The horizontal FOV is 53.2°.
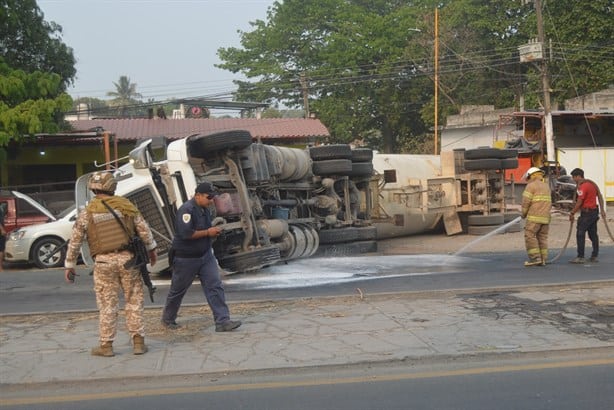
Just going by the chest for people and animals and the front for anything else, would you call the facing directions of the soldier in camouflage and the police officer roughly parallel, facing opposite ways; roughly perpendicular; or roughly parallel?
roughly perpendicular

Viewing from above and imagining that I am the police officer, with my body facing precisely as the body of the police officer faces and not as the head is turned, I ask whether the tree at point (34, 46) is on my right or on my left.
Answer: on my left

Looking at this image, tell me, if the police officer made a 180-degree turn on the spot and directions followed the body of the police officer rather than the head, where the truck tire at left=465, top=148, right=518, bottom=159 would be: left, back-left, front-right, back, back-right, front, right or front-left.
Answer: back-right

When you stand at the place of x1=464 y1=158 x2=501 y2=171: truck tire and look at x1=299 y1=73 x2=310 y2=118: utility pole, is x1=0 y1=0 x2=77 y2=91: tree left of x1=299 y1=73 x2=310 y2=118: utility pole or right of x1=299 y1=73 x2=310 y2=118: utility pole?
left

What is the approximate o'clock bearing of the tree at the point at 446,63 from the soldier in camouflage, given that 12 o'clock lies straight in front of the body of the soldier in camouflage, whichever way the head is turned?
The tree is roughly at 1 o'clock from the soldier in camouflage.

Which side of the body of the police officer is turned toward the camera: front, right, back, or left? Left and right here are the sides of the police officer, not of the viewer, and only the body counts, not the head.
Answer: right

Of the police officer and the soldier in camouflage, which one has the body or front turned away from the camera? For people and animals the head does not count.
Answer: the soldier in camouflage

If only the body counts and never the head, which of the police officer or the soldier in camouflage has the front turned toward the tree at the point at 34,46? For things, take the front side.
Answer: the soldier in camouflage
